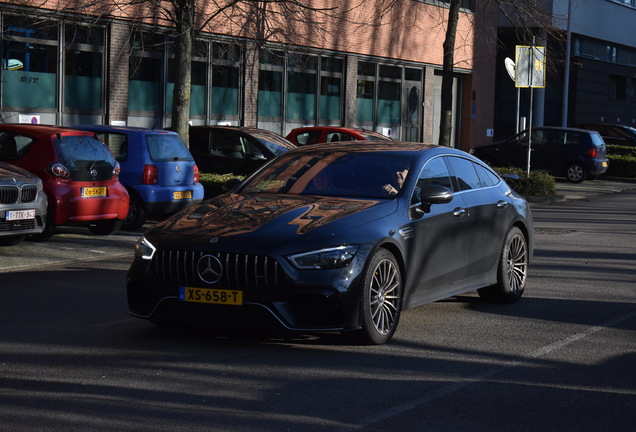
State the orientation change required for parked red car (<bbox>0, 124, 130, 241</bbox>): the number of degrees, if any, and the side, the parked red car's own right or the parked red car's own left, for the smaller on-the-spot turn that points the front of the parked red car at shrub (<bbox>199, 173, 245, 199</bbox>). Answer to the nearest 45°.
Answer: approximately 90° to the parked red car's own right

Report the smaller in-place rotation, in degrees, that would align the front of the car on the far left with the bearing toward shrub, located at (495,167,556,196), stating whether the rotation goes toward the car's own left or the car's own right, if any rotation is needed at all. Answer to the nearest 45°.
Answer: approximately 90° to the car's own left

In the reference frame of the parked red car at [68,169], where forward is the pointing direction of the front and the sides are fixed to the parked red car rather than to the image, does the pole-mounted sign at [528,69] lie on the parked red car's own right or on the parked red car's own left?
on the parked red car's own right

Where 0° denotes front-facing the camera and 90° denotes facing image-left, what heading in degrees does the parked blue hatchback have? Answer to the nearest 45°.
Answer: approximately 135°

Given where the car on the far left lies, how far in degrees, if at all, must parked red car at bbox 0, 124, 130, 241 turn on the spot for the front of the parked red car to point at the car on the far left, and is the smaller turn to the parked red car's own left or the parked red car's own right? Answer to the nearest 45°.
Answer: approximately 90° to the parked red car's own left
